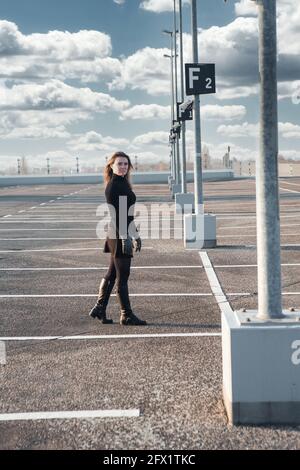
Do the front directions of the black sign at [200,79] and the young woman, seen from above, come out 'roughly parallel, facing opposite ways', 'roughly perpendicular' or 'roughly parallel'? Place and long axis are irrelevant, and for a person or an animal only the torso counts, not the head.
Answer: roughly perpendicular

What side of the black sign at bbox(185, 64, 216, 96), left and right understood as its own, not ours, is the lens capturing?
front

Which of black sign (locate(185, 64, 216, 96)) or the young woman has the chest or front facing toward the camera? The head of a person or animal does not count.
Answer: the black sign

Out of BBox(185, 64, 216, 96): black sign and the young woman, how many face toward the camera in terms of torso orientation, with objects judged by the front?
1

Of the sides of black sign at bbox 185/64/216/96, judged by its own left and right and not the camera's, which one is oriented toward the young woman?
front

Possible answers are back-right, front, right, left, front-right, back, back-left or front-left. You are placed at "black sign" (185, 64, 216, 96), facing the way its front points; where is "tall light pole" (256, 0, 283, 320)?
front
